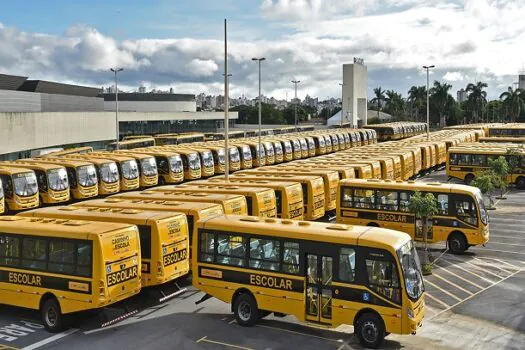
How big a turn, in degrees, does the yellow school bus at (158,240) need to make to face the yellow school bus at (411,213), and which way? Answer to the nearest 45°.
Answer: approximately 90° to its right

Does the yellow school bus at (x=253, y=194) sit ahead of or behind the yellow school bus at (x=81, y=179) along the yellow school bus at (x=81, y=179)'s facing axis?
ahead

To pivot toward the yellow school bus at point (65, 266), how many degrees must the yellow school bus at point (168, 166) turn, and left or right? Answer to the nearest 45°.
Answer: approximately 45° to its right

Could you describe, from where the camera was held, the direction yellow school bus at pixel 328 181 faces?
facing away from the viewer and to the left of the viewer

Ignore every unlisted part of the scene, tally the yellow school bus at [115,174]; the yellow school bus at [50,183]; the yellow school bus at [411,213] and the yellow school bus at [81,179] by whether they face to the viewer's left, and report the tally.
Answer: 0

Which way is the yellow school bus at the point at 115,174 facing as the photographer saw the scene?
facing the viewer and to the right of the viewer

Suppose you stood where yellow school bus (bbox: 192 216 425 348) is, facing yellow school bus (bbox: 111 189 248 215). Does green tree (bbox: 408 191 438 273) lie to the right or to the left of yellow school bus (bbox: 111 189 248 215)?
right

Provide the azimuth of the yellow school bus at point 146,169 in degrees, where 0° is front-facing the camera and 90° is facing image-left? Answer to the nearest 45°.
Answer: approximately 315°

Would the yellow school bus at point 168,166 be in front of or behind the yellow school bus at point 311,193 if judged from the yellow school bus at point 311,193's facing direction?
in front

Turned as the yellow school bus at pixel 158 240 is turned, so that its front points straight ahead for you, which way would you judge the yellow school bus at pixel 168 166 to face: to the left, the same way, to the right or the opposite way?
the opposite way

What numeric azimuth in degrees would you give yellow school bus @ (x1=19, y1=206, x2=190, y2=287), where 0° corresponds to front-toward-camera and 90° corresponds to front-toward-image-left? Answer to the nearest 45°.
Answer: approximately 135°

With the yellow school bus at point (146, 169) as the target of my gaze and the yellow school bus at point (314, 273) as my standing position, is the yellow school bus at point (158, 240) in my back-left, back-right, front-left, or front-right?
front-left
